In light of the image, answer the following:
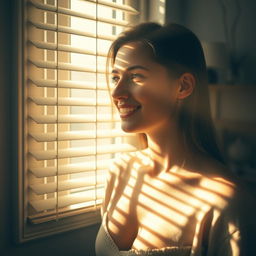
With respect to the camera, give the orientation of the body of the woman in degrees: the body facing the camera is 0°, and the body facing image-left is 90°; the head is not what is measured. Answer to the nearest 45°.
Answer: approximately 45°
